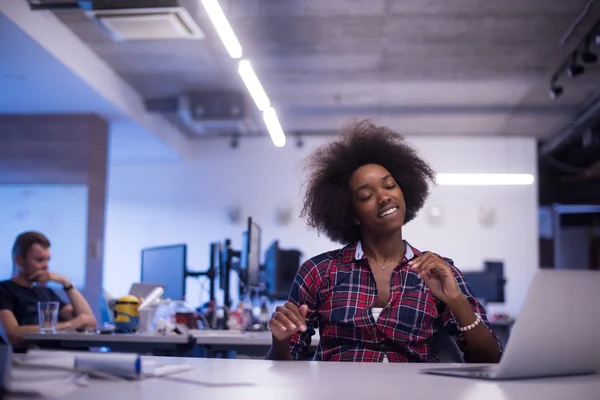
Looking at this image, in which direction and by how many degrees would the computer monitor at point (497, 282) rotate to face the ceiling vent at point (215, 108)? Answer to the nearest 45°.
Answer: approximately 90° to its right

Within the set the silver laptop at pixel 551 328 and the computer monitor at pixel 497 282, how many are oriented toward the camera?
1

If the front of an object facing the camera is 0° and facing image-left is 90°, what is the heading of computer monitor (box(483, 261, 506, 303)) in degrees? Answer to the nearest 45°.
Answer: approximately 0°

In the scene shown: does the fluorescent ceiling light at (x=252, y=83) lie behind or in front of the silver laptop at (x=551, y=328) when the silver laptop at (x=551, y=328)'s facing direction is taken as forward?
in front

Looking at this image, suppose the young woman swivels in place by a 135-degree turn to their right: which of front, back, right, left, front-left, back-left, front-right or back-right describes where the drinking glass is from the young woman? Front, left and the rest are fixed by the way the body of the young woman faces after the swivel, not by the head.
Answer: front

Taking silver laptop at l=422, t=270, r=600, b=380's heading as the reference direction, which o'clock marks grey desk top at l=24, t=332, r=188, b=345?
The grey desk top is roughly at 12 o'clock from the silver laptop.

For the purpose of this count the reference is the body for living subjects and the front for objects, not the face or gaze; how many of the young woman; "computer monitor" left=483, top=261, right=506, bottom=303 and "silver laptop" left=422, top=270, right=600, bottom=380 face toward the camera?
2

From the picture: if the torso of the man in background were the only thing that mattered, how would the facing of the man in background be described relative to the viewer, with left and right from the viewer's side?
facing the viewer and to the right of the viewer

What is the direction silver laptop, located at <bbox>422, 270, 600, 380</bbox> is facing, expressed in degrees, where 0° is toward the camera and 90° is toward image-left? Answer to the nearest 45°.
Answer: approximately 135°

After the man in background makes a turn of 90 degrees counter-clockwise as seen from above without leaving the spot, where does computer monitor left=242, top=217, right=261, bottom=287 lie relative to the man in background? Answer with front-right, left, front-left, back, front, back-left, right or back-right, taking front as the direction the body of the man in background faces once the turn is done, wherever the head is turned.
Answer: front-right

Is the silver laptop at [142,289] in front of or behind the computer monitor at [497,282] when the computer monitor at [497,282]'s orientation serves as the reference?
in front

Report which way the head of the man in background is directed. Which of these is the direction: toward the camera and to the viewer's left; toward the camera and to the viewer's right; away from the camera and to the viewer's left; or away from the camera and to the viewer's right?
toward the camera and to the viewer's right
